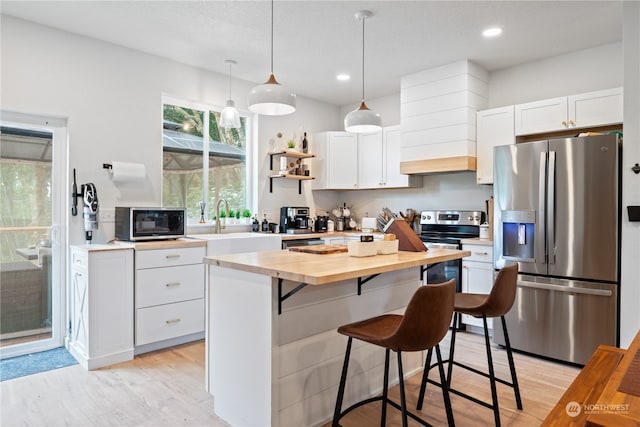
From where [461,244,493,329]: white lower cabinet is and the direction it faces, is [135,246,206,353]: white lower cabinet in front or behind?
in front

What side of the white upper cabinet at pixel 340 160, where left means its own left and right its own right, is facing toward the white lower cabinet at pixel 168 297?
right

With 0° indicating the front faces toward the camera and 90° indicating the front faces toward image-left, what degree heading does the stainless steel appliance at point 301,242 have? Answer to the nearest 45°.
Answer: approximately 315°

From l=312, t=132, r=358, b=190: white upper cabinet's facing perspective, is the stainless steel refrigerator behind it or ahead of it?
ahead

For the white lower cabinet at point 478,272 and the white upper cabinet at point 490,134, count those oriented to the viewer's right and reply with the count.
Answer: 0

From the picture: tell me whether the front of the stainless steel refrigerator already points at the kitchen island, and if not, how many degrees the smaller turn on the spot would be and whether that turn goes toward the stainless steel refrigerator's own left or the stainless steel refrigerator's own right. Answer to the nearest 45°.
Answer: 0° — it already faces it

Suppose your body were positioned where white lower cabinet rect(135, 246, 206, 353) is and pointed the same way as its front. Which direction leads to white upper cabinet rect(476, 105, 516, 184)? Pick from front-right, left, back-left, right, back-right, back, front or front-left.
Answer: front-left

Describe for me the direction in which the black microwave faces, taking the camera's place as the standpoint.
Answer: facing the viewer and to the right of the viewer

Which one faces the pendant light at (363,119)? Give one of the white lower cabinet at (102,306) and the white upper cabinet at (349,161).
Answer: the white upper cabinet

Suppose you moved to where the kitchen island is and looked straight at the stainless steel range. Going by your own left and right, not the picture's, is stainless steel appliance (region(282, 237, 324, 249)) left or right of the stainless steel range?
left
